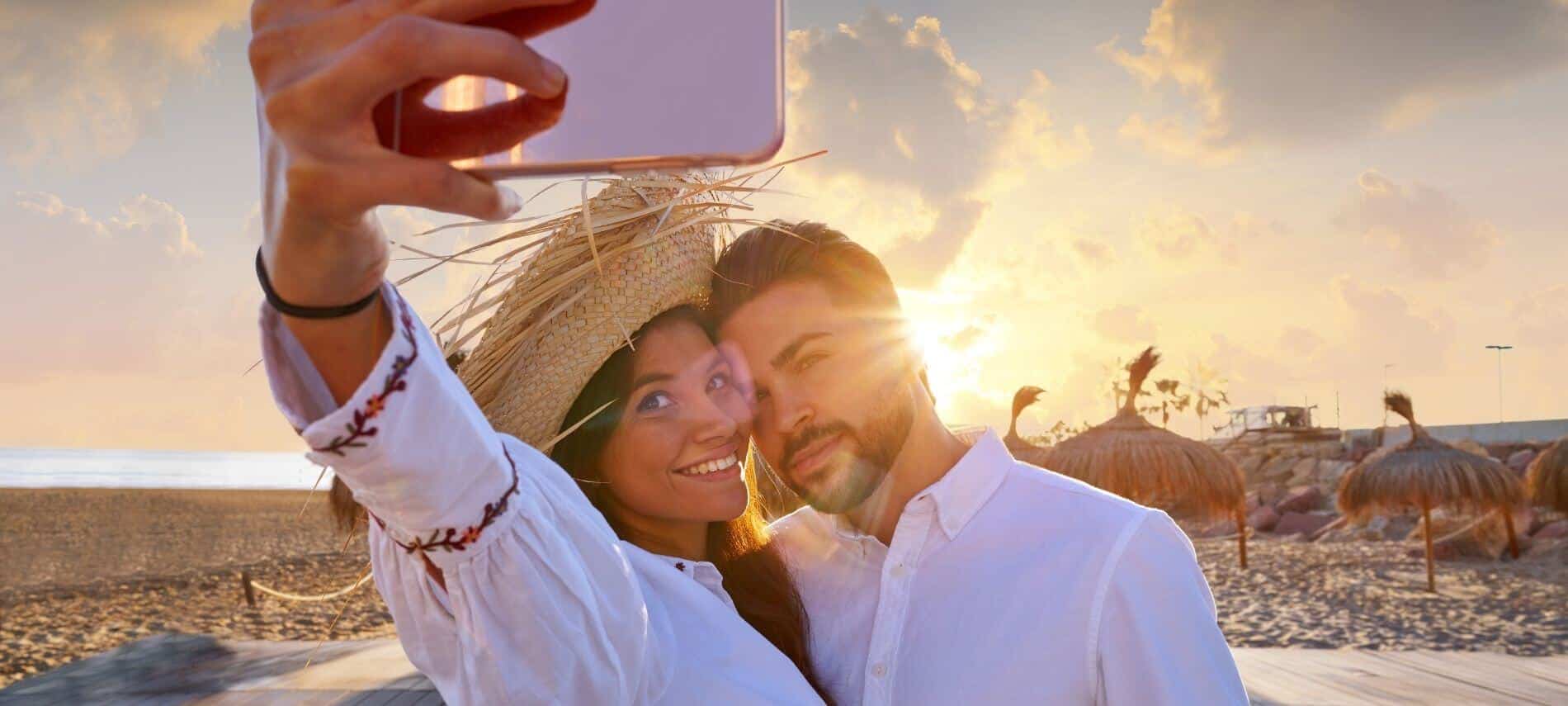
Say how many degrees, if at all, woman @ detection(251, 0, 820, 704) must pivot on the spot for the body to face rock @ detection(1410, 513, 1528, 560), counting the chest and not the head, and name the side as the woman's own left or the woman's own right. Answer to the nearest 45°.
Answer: approximately 90° to the woman's own left

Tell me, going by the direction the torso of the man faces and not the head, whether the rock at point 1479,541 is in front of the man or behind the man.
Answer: behind

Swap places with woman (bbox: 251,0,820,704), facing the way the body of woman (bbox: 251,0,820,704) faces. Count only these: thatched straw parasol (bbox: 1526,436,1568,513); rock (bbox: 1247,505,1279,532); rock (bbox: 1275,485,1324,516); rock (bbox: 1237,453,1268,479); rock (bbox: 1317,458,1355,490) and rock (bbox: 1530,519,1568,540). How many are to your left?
6

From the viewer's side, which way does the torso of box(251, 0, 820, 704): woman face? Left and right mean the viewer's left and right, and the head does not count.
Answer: facing the viewer and to the right of the viewer

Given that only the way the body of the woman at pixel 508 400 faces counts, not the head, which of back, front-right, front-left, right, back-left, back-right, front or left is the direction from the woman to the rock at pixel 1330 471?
left

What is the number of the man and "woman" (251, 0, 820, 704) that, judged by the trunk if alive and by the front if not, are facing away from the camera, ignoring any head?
0

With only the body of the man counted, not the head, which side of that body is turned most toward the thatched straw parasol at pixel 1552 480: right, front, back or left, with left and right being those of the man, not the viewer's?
back

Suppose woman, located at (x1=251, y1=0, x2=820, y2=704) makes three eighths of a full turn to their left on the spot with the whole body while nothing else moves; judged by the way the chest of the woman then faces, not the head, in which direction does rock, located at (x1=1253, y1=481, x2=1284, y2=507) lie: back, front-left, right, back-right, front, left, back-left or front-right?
front-right

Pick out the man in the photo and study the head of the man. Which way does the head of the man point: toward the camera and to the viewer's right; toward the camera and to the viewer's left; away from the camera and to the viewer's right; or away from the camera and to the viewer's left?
toward the camera and to the viewer's left

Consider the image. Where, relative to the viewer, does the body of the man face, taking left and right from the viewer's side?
facing the viewer and to the left of the viewer

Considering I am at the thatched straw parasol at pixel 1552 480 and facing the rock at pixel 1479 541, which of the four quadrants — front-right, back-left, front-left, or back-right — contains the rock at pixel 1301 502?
front-right
